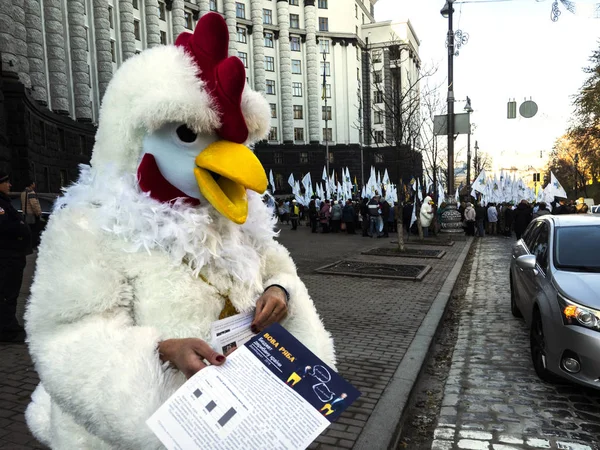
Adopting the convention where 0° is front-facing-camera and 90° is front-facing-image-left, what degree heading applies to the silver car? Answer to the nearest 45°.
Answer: approximately 315°

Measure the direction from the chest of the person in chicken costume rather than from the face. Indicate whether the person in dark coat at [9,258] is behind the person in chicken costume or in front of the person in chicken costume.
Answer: behind

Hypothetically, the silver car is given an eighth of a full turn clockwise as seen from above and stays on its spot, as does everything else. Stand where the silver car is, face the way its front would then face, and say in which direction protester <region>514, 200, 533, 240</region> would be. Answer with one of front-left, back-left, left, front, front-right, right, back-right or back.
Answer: back

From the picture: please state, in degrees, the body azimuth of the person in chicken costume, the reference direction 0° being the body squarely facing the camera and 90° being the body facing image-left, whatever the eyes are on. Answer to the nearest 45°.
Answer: approximately 315°

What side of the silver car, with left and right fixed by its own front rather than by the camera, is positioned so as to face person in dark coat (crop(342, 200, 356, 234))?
back

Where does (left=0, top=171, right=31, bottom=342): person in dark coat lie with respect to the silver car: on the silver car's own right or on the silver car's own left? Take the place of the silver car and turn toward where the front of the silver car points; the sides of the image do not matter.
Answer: on the silver car's own right

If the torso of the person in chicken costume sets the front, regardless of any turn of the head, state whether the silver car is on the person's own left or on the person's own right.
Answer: on the person's own left
